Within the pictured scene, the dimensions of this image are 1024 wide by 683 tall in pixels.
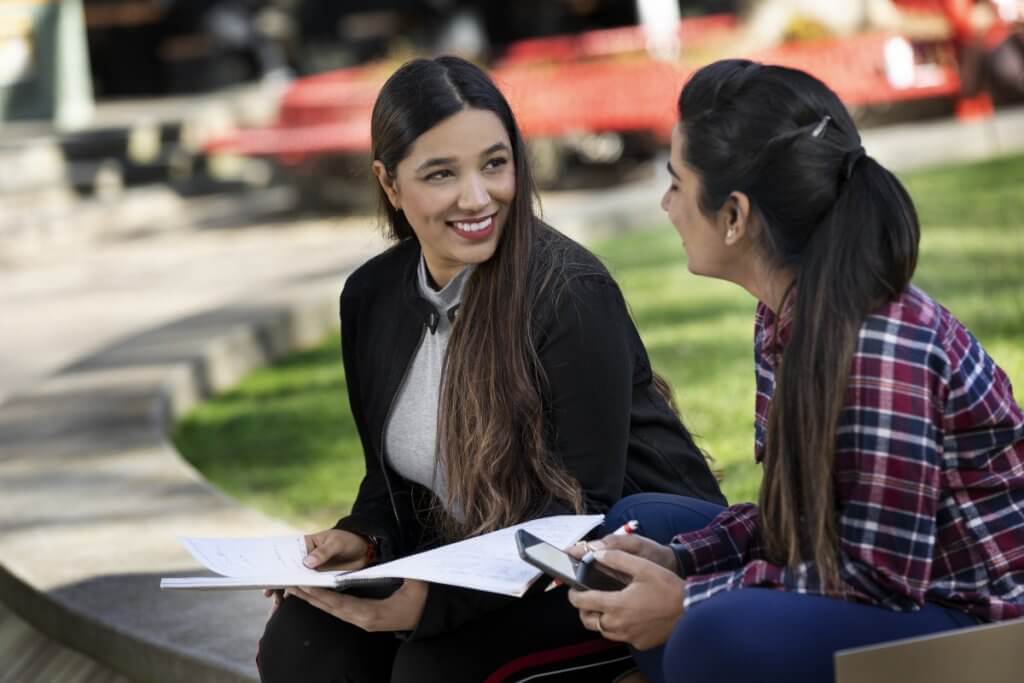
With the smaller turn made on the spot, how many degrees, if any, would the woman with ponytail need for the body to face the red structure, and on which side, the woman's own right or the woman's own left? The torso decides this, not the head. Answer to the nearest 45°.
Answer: approximately 90° to the woman's own right

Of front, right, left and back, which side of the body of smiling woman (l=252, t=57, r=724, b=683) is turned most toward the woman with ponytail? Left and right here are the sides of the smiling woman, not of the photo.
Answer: left

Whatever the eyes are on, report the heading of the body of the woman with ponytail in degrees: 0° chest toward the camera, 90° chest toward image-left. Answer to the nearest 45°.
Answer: approximately 90°

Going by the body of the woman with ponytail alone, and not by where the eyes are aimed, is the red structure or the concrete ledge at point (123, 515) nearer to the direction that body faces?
the concrete ledge

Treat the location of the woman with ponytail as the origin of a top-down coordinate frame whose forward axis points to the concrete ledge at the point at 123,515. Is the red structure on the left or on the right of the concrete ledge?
right

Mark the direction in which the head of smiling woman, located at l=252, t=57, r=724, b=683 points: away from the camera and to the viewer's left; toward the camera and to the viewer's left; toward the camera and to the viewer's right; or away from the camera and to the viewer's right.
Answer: toward the camera and to the viewer's right

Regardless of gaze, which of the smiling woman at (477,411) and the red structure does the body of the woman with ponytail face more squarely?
the smiling woman

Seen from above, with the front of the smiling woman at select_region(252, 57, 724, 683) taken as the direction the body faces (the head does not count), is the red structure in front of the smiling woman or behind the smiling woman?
behind

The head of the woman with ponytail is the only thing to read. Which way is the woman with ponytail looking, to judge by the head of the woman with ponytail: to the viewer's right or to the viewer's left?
to the viewer's left
